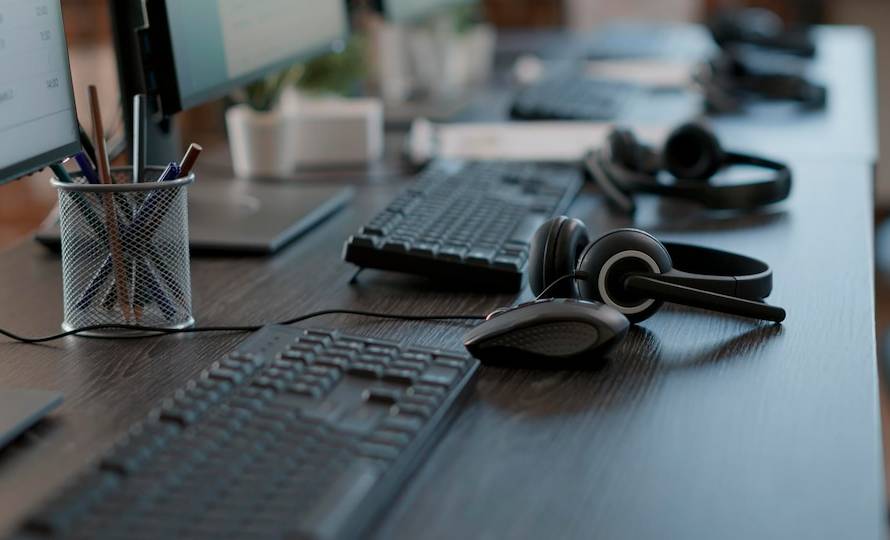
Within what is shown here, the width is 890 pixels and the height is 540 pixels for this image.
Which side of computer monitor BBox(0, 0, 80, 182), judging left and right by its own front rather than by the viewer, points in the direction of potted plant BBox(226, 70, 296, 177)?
left

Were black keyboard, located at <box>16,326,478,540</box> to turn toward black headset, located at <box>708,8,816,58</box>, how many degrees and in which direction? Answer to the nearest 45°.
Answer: approximately 90° to its left

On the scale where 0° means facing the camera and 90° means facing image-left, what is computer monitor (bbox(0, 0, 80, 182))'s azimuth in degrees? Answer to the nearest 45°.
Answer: approximately 315°

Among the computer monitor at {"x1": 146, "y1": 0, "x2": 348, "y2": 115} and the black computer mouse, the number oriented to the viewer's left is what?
1

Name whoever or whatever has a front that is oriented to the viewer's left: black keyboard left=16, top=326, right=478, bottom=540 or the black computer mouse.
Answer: the black computer mouse

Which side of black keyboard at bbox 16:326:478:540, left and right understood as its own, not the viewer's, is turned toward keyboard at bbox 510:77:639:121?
left

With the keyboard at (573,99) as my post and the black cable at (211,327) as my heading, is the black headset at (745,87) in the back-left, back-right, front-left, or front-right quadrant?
back-left

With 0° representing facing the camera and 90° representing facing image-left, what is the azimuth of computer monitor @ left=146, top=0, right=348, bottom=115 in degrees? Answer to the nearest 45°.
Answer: approximately 315°

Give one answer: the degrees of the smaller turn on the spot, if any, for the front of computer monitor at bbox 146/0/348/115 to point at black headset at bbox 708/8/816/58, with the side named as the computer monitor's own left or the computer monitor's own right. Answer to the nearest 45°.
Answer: approximately 90° to the computer monitor's own left

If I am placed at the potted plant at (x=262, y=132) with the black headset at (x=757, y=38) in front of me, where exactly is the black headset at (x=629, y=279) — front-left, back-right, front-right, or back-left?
back-right

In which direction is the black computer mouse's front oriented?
to the viewer's left

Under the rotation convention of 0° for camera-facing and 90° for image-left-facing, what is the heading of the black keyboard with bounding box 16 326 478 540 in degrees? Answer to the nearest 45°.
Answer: approximately 315°

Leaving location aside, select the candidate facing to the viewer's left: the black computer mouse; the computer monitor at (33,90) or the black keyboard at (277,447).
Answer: the black computer mouse
